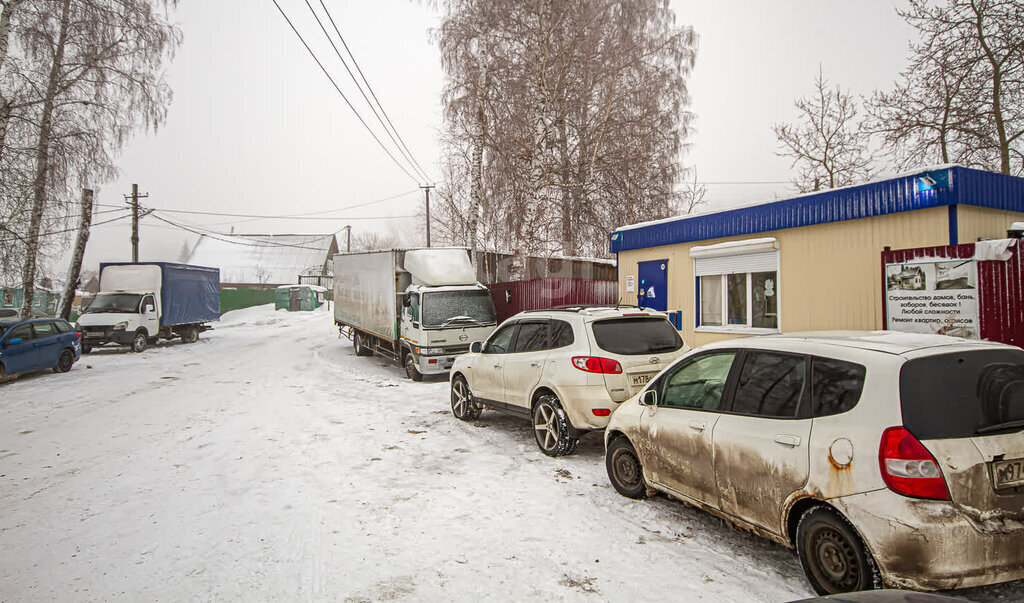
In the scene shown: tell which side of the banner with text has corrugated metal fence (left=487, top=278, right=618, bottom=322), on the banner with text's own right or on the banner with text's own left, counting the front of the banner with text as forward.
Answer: on the banner with text's own right

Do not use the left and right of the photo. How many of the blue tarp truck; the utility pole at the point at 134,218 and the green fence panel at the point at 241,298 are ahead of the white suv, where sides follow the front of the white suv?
3

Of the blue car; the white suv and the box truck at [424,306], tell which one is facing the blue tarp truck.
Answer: the white suv

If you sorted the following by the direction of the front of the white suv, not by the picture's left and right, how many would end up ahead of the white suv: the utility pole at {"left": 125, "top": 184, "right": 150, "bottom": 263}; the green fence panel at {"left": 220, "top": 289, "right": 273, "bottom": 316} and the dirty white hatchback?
2

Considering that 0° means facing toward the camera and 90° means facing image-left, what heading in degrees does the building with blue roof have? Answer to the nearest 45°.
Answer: approximately 45°

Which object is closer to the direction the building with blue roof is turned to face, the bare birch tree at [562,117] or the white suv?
the white suv

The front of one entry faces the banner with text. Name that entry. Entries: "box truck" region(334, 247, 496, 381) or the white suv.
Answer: the box truck

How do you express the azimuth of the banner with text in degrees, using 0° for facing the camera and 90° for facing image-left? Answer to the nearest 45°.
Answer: approximately 45°

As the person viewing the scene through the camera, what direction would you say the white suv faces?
facing away from the viewer and to the left of the viewer

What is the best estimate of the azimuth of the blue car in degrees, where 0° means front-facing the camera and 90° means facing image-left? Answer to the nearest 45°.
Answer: approximately 45°

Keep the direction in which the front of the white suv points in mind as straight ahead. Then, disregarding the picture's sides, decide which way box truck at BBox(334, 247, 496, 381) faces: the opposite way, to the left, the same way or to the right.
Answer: the opposite way

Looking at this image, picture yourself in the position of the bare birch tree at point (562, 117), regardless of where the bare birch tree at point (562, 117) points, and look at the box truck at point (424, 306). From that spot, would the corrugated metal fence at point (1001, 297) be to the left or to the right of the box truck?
left
